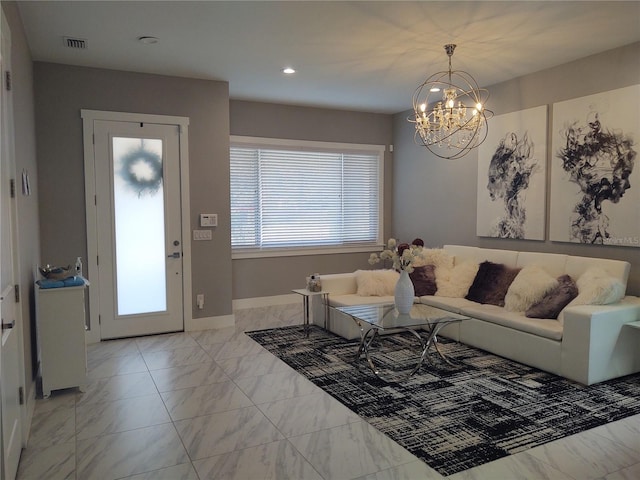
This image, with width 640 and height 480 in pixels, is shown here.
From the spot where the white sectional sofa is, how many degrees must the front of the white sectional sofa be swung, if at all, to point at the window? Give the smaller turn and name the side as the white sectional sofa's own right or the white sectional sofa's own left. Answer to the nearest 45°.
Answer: approximately 90° to the white sectional sofa's own right

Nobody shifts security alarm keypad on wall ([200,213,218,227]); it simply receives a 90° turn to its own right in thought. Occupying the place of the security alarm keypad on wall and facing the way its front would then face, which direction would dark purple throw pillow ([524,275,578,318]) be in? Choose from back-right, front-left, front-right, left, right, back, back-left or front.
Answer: back-left

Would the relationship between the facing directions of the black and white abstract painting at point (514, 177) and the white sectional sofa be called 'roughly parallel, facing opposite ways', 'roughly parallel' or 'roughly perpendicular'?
roughly parallel

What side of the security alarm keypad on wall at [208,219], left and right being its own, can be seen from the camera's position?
front

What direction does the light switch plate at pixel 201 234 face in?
toward the camera

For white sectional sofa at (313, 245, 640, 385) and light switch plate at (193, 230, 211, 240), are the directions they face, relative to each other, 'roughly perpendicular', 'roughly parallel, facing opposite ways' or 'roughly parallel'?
roughly perpendicular

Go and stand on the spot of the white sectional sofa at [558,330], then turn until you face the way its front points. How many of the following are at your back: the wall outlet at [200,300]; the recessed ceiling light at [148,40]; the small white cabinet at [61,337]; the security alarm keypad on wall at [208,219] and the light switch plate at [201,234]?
0

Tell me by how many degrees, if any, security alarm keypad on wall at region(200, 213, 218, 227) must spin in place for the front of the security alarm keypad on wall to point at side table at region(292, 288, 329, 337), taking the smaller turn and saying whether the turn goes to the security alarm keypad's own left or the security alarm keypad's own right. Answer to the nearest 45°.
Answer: approximately 45° to the security alarm keypad's own left

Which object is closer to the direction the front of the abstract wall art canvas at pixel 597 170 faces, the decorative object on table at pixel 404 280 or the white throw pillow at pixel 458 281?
the decorative object on table

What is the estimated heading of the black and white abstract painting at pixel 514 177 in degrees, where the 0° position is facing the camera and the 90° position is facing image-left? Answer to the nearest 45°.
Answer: approximately 45°

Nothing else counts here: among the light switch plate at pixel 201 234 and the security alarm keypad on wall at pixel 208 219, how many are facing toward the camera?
2

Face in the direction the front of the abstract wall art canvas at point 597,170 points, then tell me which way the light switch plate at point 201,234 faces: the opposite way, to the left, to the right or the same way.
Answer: to the left

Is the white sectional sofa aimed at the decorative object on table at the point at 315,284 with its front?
no

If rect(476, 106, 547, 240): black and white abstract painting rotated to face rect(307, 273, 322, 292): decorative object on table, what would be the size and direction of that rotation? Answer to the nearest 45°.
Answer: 0° — it already faces it

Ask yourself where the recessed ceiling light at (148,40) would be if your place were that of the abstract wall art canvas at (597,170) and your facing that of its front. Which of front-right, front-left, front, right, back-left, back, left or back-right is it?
front

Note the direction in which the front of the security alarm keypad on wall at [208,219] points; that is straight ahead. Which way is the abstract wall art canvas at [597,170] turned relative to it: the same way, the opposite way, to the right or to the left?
to the right

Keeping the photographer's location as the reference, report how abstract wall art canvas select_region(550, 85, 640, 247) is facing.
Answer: facing the viewer and to the left of the viewer

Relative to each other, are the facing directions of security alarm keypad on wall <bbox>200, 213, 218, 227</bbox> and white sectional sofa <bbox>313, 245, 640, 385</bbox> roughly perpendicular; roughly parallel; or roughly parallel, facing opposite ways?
roughly perpendicular

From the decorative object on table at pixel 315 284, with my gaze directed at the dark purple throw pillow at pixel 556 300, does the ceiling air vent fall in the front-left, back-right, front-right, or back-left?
back-right

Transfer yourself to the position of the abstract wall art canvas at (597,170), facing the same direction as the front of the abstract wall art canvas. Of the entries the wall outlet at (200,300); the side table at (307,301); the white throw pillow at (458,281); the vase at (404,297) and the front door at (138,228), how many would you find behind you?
0

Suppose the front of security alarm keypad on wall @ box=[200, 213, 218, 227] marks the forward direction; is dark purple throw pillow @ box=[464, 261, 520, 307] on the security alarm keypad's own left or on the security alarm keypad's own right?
on the security alarm keypad's own left

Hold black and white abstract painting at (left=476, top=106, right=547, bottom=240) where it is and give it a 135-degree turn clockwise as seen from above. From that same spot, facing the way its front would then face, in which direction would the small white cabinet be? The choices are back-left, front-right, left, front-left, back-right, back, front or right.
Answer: back-left
